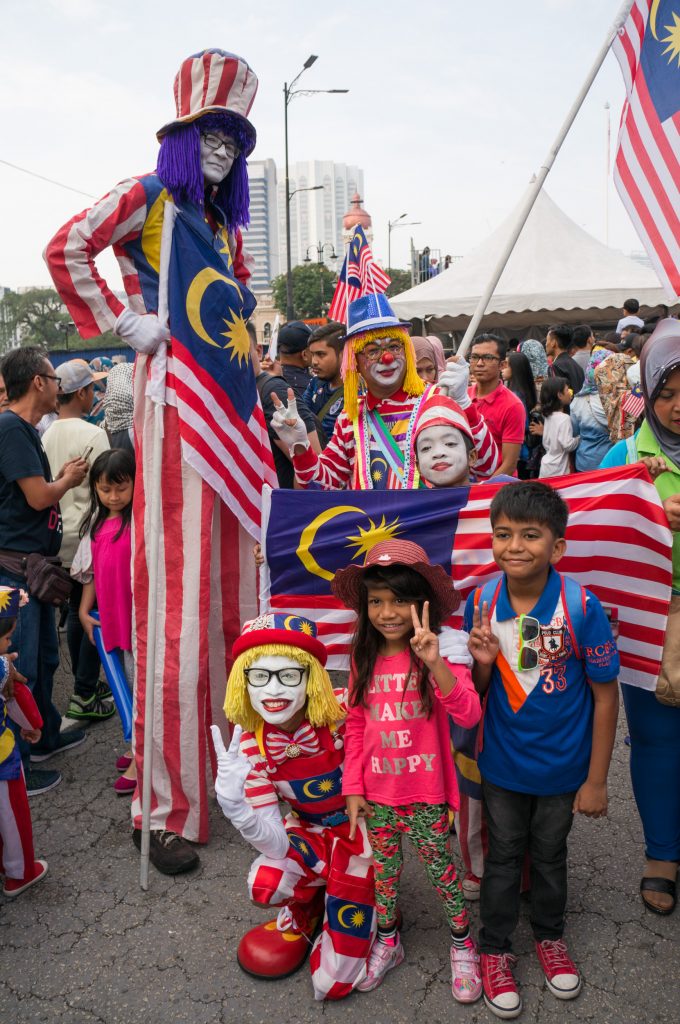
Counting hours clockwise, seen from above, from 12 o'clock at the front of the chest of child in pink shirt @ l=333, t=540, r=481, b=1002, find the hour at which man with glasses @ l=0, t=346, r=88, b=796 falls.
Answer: The man with glasses is roughly at 4 o'clock from the child in pink shirt.

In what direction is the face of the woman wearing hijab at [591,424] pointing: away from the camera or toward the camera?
away from the camera

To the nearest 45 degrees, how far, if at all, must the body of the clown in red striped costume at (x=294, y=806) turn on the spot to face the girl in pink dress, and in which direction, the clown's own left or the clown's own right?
approximately 135° to the clown's own right

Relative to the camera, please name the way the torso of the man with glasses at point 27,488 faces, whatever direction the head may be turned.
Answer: to the viewer's right

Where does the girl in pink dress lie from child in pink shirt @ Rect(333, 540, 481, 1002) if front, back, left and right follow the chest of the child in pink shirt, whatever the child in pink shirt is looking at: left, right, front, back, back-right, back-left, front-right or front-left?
back-right

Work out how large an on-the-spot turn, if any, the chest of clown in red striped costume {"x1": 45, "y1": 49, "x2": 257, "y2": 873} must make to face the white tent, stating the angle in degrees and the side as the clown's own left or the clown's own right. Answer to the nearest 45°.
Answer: approximately 90° to the clown's own left

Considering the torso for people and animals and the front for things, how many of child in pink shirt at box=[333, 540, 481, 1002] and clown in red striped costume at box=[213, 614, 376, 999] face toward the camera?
2
